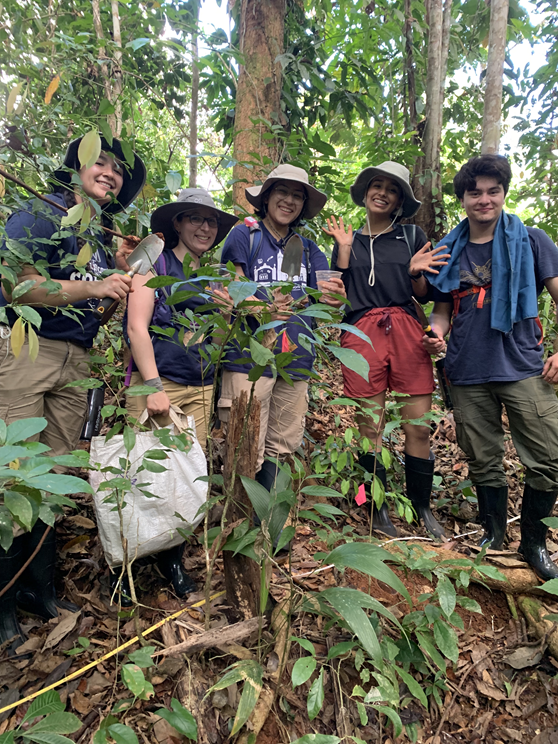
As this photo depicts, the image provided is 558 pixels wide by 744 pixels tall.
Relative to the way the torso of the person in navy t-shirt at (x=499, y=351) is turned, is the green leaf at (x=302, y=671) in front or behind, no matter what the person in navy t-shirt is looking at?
in front

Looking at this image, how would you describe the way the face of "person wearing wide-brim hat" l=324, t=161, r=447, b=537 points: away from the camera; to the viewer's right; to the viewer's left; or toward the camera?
toward the camera

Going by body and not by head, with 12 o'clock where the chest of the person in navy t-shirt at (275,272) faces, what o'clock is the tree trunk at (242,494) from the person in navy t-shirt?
The tree trunk is roughly at 12 o'clock from the person in navy t-shirt.

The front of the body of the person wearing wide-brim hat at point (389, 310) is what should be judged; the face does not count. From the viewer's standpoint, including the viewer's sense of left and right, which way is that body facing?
facing the viewer

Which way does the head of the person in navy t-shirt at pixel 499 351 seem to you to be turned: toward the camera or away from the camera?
toward the camera

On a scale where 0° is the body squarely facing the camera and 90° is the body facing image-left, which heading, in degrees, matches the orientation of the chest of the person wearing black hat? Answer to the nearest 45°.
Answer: approximately 315°

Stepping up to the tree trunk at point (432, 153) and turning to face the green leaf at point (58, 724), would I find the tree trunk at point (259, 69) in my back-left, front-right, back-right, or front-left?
front-right

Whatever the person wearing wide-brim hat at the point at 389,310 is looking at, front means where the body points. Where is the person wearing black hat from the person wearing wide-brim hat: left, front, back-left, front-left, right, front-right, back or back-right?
front-right

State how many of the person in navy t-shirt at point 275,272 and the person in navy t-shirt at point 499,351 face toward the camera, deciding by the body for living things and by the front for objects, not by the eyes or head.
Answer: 2

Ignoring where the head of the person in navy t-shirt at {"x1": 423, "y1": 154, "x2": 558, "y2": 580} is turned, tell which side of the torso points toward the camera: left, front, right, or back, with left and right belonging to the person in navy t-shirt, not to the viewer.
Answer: front

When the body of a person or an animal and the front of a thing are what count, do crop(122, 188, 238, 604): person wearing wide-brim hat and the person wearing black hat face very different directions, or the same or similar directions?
same or similar directions

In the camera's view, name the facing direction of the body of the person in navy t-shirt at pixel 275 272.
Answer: toward the camera

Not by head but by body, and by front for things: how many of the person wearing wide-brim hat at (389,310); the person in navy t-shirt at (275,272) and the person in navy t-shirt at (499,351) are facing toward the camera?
3

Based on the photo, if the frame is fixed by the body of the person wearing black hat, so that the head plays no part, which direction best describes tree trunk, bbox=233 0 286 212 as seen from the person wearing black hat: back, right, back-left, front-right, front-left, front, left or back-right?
left

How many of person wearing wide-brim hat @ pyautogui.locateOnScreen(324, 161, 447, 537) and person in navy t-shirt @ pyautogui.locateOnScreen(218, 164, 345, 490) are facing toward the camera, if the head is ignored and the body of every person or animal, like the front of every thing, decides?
2

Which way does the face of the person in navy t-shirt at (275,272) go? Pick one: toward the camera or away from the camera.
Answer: toward the camera

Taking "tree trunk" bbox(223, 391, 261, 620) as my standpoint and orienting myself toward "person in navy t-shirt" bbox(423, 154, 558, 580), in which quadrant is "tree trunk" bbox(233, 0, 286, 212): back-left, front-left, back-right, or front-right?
front-left

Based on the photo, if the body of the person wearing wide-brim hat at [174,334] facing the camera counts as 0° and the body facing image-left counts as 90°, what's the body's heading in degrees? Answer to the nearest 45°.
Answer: approximately 315°
